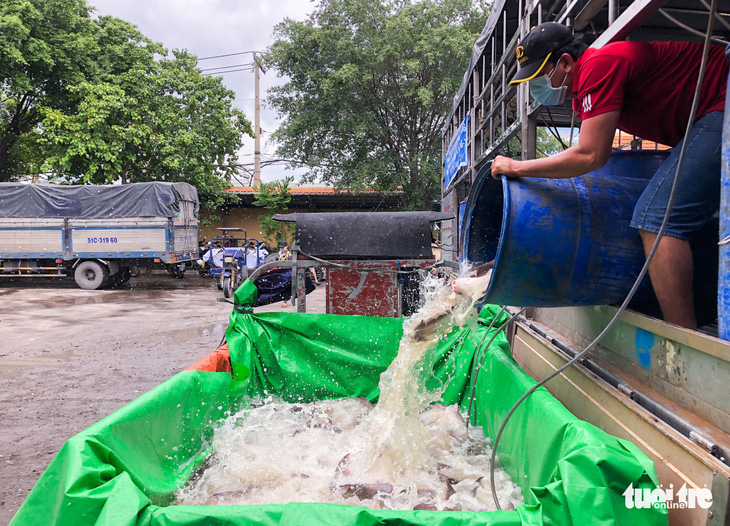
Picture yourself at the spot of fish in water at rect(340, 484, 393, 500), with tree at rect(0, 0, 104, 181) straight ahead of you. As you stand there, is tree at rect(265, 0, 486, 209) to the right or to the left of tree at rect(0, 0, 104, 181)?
right

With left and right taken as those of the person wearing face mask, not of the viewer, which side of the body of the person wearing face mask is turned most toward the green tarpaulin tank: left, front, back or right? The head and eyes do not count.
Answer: front

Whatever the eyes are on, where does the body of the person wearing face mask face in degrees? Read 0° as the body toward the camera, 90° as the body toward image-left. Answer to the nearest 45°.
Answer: approximately 90°

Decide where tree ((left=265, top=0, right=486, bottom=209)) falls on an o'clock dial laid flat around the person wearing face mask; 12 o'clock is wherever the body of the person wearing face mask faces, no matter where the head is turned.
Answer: The tree is roughly at 2 o'clock from the person wearing face mask.

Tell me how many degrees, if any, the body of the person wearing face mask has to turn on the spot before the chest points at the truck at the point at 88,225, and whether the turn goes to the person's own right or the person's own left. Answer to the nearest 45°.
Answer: approximately 45° to the person's own right

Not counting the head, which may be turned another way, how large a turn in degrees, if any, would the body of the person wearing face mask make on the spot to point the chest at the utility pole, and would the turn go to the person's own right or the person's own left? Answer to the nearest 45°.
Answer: approximately 45° to the person's own right
